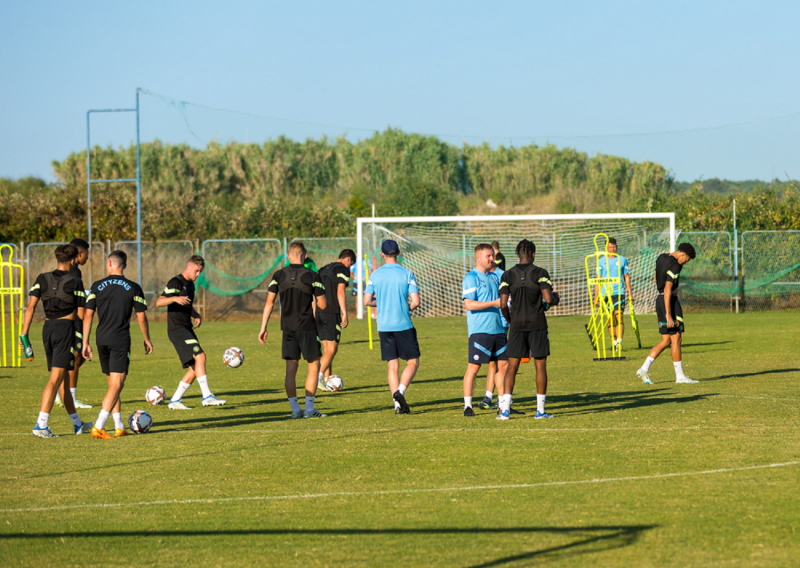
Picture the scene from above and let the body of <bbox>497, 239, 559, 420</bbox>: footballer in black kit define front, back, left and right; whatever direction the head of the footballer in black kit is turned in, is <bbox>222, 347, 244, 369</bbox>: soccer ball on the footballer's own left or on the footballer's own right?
on the footballer's own left

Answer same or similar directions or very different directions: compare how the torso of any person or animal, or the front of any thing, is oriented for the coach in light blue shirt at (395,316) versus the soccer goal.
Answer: very different directions

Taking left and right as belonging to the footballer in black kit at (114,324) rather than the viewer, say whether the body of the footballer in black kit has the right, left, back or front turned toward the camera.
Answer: back

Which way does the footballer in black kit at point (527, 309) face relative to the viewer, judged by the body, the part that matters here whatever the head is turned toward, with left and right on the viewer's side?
facing away from the viewer

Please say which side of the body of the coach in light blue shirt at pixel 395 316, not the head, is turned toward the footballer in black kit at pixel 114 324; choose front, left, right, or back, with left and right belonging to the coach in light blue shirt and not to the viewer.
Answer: left

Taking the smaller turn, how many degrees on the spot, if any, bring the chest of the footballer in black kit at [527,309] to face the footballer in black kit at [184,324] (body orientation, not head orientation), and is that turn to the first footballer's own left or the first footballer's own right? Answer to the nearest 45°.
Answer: approximately 90° to the first footballer's own left

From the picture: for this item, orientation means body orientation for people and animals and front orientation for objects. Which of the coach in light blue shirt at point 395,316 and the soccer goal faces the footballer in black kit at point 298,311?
the soccer goal

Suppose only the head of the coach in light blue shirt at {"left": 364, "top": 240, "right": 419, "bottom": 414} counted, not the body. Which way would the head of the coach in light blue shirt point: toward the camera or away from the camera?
away from the camera

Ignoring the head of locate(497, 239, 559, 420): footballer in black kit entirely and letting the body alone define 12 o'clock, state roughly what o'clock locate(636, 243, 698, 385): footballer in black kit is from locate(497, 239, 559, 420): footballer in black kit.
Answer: locate(636, 243, 698, 385): footballer in black kit is roughly at 1 o'clock from locate(497, 239, 559, 420): footballer in black kit.

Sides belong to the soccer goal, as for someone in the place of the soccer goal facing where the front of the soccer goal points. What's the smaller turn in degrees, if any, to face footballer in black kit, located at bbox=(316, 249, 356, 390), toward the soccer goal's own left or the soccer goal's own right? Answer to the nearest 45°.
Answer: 0° — it already faces them
